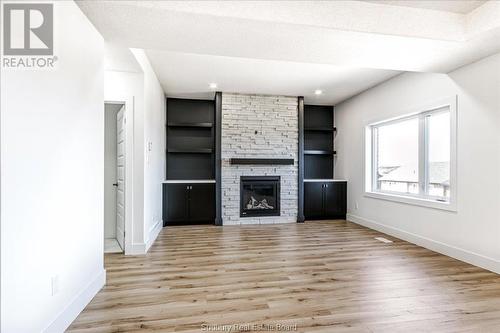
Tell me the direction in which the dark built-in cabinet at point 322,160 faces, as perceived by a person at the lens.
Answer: facing the viewer

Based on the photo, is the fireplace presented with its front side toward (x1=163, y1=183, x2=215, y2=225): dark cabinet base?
no

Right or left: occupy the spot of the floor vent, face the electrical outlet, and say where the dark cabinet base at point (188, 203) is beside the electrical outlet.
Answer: right

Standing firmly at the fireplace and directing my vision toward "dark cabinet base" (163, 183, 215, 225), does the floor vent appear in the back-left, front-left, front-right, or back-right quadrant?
back-left

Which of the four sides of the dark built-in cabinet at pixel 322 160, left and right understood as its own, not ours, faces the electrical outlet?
front

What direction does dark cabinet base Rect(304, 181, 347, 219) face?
toward the camera

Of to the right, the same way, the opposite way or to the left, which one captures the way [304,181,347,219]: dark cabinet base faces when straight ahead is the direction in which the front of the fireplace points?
the same way

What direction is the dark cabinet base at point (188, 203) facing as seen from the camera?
toward the camera

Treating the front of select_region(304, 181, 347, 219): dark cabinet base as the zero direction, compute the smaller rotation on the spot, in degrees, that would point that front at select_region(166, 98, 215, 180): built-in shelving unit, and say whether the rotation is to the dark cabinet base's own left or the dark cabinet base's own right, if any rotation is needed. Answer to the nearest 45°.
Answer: approximately 90° to the dark cabinet base's own right

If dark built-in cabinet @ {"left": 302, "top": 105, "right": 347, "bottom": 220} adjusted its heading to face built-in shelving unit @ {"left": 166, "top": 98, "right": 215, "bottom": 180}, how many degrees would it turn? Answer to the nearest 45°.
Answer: approximately 45° to its right

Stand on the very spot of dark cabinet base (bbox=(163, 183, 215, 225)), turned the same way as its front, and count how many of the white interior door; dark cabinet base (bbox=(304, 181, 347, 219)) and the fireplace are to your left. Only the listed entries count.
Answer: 2

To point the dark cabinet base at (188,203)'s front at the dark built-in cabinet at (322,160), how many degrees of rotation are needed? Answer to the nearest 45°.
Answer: approximately 90° to its left

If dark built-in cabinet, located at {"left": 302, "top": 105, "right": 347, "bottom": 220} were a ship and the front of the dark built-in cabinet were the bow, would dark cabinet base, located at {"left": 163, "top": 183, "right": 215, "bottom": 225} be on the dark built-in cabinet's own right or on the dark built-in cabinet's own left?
on the dark built-in cabinet's own right

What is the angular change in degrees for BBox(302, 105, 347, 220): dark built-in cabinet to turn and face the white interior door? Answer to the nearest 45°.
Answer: approximately 45° to its right

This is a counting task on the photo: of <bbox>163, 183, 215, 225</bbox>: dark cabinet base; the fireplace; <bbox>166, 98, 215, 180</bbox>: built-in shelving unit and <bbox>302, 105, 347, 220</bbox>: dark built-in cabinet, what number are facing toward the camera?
4

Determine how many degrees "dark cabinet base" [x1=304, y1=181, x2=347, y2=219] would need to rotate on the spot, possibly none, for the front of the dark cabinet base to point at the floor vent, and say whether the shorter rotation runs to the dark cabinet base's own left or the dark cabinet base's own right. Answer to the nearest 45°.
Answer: approximately 45° to the dark cabinet base's own left

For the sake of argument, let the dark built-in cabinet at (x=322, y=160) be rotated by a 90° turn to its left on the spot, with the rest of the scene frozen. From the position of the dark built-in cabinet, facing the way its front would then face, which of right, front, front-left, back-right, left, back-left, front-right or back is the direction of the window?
front-right

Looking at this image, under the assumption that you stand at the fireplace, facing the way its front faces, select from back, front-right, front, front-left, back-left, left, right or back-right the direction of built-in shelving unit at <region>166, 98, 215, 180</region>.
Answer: right

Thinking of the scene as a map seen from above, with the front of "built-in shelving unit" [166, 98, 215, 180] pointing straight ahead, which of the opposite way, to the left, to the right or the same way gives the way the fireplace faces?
the same way

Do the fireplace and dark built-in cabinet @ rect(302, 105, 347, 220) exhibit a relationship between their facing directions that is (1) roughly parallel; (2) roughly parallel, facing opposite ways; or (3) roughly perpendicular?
roughly parallel
